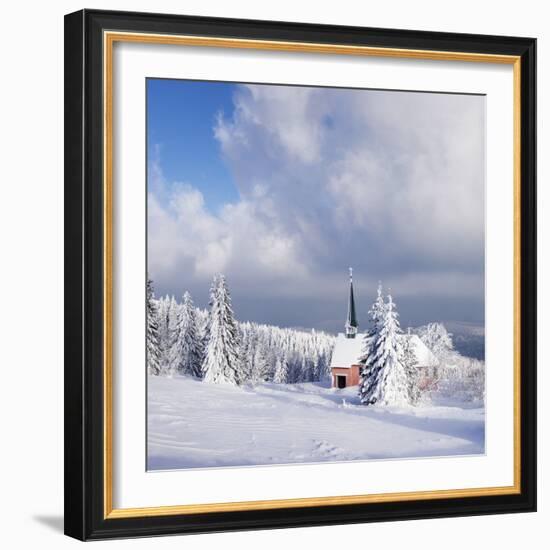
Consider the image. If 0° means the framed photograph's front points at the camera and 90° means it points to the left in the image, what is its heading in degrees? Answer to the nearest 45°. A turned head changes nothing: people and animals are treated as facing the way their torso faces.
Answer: approximately 315°
